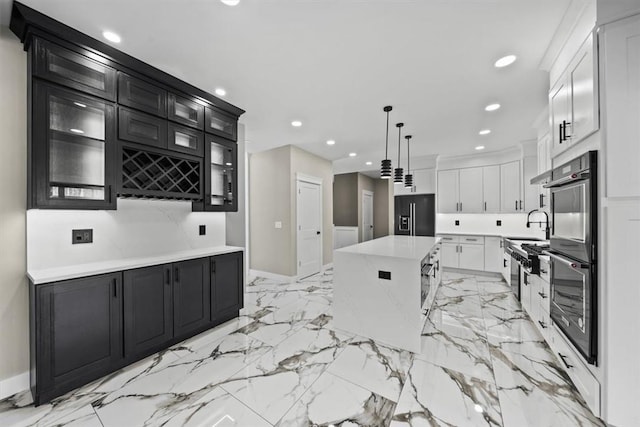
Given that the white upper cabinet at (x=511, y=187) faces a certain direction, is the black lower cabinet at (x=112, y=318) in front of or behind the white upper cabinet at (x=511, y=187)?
in front

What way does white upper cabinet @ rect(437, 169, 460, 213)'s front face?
toward the camera

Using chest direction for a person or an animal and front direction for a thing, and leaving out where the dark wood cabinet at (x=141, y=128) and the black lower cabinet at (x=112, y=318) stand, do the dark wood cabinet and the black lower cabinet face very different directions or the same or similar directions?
same or similar directions

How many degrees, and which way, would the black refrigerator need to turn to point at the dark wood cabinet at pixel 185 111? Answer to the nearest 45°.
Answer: approximately 45° to its right

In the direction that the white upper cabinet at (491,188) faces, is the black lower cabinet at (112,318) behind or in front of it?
in front

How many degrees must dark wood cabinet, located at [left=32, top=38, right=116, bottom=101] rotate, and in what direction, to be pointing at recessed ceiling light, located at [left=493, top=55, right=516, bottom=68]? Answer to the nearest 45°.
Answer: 0° — it already faces it

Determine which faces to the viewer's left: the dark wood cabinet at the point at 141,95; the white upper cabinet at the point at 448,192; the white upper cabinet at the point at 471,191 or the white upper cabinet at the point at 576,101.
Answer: the white upper cabinet at the point at 576,101

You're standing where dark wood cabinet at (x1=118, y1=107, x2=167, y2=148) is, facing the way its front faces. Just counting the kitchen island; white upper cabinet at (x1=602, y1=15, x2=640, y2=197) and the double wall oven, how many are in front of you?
3

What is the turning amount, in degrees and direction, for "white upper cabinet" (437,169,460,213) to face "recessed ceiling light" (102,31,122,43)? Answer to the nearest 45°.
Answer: approximately 45° to its right

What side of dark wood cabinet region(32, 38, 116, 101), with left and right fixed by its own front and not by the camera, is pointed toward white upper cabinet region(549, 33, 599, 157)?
front

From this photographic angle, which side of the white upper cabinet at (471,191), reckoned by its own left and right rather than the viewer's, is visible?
front

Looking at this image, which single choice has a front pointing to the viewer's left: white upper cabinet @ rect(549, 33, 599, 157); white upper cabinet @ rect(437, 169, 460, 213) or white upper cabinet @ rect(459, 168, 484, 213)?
white upper cabinet @ rect(549, 33, 599, 157)

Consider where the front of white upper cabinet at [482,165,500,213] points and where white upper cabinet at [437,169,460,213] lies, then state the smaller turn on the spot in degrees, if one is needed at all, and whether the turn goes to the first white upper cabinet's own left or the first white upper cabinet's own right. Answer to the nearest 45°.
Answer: approximately 90° to the first white upper cabinet's own right

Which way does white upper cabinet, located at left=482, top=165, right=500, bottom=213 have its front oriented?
toward the camera
